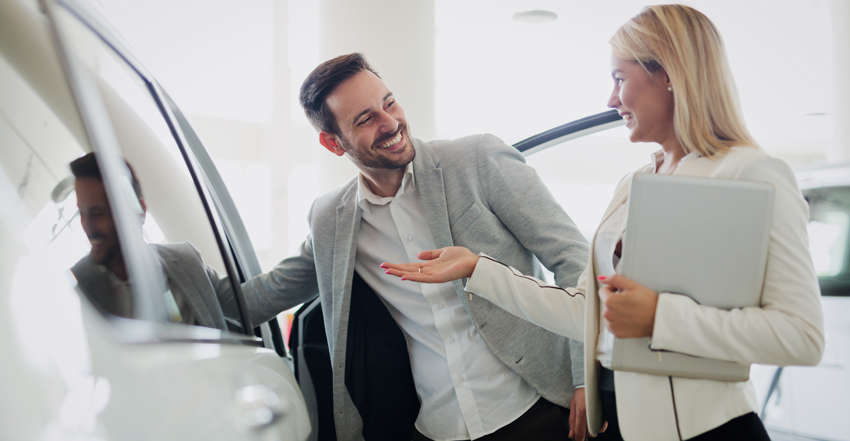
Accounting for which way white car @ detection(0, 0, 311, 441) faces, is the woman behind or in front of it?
behind

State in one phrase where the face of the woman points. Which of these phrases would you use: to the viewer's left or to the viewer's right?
to the viewer's left

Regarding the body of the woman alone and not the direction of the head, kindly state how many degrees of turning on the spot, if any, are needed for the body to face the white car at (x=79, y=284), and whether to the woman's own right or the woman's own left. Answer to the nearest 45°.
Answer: approximately 45° to the woman's own left

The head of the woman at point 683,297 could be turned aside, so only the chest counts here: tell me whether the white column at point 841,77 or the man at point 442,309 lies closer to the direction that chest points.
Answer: the man

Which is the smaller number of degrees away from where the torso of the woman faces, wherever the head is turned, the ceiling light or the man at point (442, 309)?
the man

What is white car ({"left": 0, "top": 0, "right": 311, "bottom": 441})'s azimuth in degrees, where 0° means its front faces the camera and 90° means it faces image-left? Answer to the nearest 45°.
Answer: approximately 45°

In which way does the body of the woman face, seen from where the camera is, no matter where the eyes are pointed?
to the viewer's left

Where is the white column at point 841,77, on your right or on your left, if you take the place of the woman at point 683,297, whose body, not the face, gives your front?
on your right

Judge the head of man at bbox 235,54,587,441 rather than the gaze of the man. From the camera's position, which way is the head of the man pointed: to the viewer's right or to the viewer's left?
to the viewer's right
